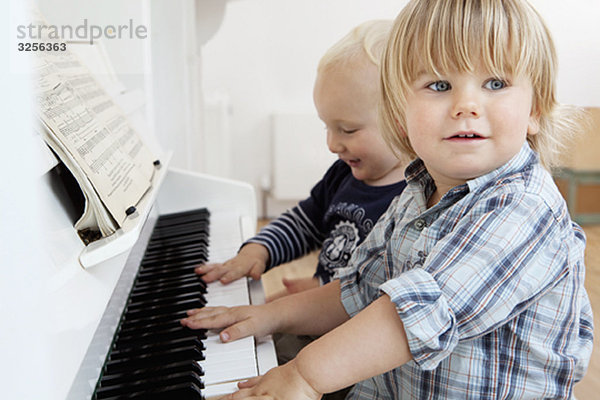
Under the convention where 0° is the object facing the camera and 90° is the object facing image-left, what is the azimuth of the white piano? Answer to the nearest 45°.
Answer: approximately 270°
